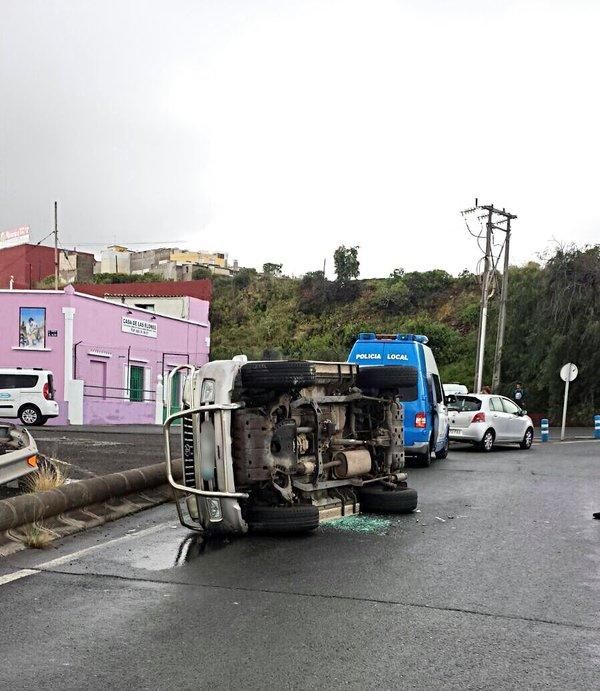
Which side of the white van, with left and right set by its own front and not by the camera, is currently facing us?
left

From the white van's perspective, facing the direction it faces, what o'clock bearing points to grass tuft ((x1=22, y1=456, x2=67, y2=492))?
The grass tuft is roughly at 9 o'clock from the white van.

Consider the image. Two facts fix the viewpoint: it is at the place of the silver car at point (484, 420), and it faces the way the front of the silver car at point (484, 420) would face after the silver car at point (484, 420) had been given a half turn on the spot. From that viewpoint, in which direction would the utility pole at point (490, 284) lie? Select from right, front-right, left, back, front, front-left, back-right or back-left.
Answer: back-right

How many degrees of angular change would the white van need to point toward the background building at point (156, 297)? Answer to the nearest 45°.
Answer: approximately 90° to its right

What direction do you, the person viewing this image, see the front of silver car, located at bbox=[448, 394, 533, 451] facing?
facing away from the viewer and to the right of the viewer

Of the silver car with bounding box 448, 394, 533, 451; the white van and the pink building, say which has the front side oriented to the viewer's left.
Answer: the white van

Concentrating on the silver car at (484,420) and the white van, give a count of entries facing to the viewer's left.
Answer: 1

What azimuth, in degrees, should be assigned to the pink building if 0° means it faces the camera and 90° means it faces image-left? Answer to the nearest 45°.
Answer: approximately 315°

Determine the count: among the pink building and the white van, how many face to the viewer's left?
1

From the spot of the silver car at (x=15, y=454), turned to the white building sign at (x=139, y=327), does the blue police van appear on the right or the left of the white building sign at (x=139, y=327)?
right

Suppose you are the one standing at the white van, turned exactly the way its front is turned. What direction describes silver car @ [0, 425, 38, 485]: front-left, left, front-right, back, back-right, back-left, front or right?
left

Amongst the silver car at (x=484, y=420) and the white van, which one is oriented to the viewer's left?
the white van

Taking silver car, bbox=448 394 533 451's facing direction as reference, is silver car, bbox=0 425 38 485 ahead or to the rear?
to the rear

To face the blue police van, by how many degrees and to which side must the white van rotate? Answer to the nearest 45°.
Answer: approximately 135° to its left

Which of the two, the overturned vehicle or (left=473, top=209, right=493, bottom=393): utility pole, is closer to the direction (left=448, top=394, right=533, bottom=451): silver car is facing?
the utility pole

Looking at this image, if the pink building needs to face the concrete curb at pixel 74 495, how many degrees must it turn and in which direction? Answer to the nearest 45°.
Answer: approximately 45° to its right
